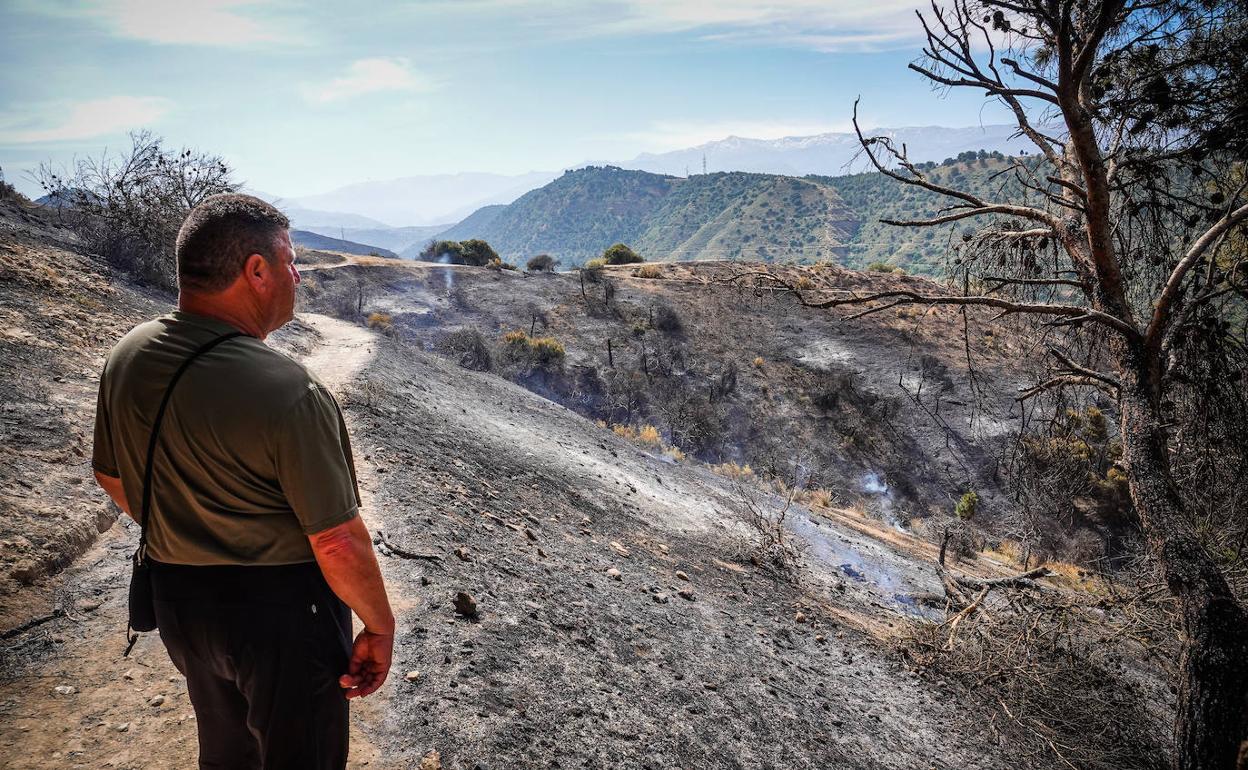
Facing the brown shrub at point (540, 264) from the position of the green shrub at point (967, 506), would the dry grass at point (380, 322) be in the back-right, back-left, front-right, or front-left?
front-left

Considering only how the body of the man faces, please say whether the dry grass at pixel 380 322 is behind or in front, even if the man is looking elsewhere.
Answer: in front

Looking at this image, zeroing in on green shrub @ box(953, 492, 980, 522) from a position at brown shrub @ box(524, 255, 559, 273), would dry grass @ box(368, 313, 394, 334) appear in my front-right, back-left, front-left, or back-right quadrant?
front-right

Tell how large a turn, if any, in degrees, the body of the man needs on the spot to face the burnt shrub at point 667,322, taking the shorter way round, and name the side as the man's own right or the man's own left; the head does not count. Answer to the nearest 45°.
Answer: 0° — they already face it

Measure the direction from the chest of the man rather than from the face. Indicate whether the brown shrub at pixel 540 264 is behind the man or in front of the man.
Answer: in front

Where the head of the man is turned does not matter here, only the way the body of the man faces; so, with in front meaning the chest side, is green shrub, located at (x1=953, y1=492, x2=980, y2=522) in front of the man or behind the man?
in front

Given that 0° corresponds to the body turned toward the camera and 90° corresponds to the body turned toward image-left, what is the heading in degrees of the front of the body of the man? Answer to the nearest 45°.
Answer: approximately 225°

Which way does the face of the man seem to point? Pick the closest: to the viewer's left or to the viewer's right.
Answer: to the viewer's right

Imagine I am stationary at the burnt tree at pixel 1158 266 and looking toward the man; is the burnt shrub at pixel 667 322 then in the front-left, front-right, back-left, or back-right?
back-right
